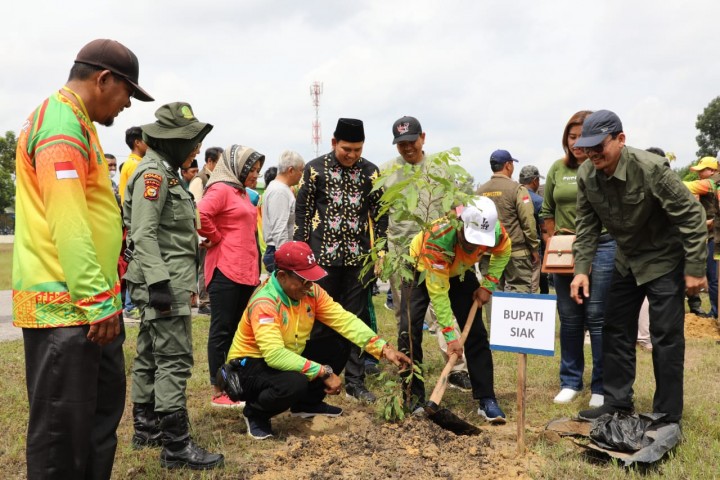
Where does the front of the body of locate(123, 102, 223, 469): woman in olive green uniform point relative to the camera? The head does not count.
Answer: to the viewer's right

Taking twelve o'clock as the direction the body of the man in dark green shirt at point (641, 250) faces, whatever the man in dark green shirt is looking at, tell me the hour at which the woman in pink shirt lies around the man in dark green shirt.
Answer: The woman in pink shirt is roughly at 1 o'clock from the man in dark green shirt.

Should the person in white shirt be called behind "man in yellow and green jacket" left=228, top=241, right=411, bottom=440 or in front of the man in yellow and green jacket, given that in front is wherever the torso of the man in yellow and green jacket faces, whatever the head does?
behind

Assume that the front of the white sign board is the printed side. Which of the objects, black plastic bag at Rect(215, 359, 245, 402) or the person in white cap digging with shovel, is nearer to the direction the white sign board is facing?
the black plastic bag

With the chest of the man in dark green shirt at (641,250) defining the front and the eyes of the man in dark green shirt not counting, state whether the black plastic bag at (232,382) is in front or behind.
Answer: in front

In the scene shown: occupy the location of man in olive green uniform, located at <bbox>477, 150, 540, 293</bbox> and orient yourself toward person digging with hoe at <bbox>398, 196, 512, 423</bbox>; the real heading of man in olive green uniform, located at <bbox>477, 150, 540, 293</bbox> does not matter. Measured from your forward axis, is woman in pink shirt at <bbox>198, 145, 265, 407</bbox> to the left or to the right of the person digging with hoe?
right

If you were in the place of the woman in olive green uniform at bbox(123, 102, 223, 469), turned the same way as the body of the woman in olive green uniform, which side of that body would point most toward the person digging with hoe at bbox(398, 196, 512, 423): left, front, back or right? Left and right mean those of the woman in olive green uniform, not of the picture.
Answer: front

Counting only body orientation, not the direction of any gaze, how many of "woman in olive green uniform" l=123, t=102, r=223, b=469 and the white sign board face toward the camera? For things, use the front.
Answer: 1

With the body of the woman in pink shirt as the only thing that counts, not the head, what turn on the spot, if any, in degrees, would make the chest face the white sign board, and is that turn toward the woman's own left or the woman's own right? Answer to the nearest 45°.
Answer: approximately 45° to the woman's own right

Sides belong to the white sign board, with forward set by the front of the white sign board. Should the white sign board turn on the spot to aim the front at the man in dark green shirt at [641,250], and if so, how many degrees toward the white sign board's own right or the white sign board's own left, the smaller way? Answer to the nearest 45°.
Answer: approximately 135° to the white sign board's own left

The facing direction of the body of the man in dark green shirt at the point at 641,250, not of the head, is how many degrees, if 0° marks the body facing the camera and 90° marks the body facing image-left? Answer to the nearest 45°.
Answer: approximately 45°

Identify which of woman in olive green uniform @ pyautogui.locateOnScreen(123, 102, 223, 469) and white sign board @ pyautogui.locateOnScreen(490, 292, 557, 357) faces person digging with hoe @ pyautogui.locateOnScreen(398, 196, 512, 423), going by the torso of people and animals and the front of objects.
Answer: the woman in olive green uniform

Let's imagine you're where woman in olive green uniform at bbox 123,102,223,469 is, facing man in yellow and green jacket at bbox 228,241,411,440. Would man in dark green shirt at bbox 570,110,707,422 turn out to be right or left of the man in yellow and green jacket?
right

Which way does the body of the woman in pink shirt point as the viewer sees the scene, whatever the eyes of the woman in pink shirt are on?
to the viewer's right
